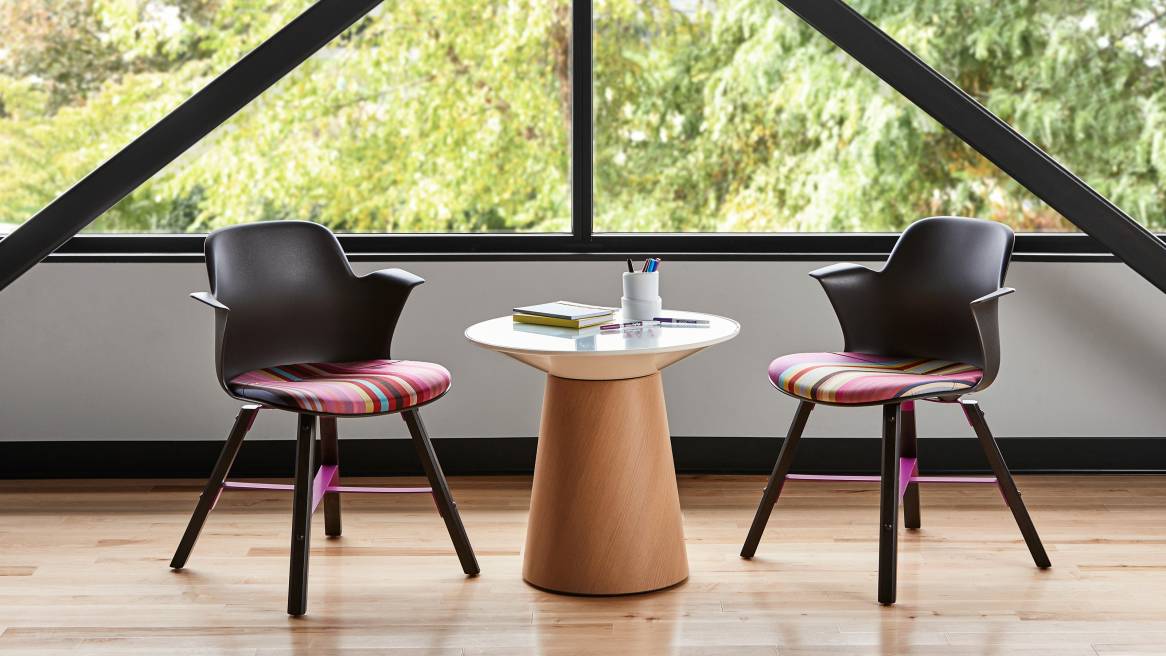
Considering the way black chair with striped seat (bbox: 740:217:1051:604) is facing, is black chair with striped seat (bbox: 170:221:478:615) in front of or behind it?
in front

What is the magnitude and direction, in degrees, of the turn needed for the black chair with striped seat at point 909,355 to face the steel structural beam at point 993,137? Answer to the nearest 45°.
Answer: approximately 135° to its right

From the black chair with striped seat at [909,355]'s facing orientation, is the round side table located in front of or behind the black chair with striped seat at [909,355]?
in front

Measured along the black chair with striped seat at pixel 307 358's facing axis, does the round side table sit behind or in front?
in front

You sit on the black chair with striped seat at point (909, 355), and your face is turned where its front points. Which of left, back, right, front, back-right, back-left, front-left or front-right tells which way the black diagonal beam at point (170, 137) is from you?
front-right

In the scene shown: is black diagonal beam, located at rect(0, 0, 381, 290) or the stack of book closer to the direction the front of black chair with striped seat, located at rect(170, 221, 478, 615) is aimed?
the stack of book

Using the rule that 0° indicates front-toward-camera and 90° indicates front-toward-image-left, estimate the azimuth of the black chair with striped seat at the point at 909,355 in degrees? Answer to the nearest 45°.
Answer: approximately 45°

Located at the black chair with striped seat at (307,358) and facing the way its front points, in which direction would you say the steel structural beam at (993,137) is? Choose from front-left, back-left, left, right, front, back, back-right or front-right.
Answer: front-left

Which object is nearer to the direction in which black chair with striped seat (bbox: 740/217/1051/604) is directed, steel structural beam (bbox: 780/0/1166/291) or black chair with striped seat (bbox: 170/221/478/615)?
the black chair with striped seat

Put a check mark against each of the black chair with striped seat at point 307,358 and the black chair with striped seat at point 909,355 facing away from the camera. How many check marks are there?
0

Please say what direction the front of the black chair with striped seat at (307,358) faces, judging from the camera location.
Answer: facing the viewer and to the right of the viewer
